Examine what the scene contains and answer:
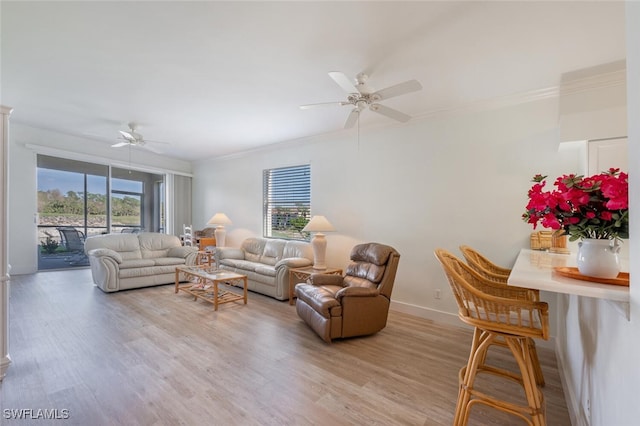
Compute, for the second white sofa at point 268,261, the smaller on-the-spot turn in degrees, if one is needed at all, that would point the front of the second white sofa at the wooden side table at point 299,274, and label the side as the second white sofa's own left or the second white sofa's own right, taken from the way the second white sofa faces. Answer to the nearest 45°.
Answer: approximately 90° to the second white sofa's own left

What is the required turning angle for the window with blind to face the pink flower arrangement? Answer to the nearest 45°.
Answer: approximately 45° to its left

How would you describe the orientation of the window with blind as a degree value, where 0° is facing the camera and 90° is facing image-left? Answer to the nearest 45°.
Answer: approximately 45°

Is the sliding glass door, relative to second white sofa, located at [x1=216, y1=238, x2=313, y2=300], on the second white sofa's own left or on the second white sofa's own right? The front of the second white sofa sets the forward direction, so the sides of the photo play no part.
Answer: on the second white sofa's own right

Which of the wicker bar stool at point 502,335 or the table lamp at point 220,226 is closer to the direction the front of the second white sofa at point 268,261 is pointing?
the wicker bar stool

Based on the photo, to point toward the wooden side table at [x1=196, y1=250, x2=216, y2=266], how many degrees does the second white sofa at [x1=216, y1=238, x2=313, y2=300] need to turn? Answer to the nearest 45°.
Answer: approximately 90° to its right

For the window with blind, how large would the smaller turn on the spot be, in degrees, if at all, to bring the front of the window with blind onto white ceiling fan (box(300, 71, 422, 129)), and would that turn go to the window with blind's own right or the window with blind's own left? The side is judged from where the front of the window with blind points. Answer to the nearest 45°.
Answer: approximately 45° to the window with blind's own left

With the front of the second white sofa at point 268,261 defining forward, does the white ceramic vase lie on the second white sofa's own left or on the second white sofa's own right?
on the second white sofa's own left

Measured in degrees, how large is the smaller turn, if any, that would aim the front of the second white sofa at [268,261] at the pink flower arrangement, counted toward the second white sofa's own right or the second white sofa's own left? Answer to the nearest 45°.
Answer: approximately 45° to the second white sofa's own left

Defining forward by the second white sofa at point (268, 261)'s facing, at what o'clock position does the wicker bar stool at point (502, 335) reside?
The wicker bar stool is roughly at 10 o'clock from the second white sofa.
